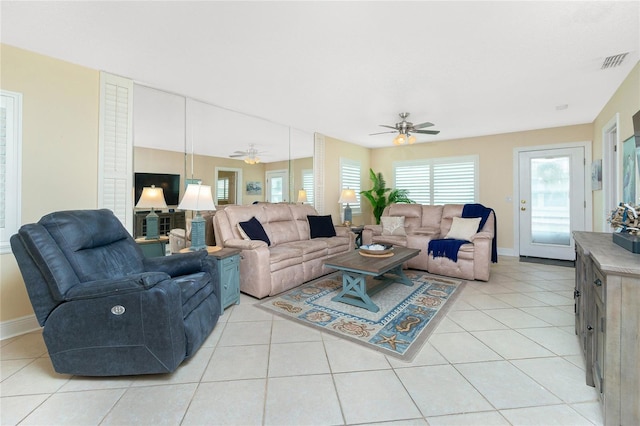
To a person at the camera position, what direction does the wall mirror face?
facing the viewer and to the right of the viewer

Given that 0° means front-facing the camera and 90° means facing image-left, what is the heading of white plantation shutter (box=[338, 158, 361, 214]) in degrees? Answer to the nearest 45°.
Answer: approximately 315°

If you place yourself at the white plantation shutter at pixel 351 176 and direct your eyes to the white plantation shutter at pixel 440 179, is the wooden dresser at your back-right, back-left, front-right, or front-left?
front-right

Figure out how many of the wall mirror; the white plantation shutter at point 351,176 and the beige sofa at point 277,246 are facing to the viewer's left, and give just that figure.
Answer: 0

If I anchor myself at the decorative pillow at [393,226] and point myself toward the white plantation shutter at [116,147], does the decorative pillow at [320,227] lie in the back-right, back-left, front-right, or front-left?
front-right

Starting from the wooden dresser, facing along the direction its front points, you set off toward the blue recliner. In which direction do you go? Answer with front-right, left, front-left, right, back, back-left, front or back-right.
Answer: front-left

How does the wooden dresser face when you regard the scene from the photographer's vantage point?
facing to the left of the viewer

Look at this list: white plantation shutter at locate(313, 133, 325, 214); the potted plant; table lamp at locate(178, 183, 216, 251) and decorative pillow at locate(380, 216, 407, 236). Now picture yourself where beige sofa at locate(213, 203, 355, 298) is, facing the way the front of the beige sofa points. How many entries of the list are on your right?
1

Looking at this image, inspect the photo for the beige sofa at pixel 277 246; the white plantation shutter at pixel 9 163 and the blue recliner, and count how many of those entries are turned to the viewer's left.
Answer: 0

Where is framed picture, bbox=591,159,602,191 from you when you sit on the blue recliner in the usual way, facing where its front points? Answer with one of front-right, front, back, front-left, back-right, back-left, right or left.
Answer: front-left

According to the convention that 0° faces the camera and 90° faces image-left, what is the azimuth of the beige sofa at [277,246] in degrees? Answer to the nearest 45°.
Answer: approximately 315°

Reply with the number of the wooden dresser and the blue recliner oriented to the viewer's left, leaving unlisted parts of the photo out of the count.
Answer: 1

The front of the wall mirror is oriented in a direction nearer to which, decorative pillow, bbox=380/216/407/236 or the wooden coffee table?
the wooden coffee table

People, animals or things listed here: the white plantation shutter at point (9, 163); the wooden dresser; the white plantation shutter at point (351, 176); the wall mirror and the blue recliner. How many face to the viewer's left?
1

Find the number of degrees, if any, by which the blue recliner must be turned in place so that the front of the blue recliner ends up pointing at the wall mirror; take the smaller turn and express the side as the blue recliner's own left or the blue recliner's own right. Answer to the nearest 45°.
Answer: approximately 90° to the blue recliner's own left

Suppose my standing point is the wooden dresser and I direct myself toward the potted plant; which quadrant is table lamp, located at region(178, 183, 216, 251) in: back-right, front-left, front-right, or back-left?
front-left

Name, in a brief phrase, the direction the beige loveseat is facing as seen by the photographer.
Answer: facing the viewer and to the left of the viewer
